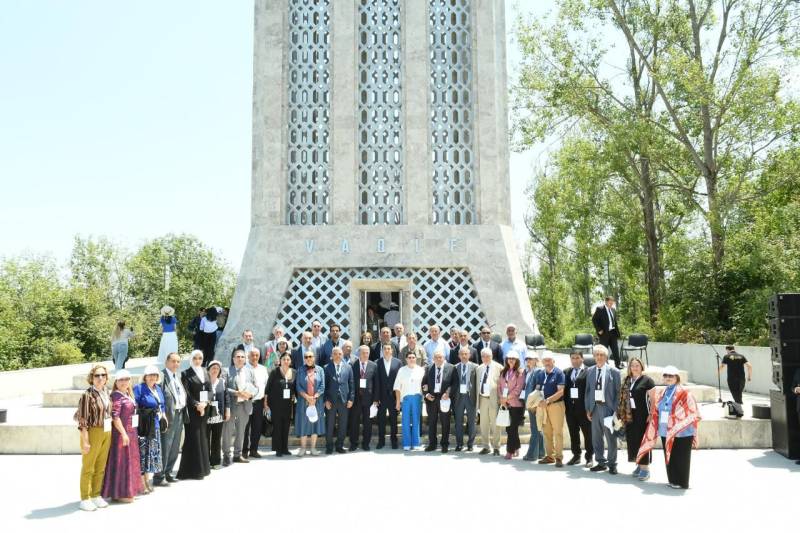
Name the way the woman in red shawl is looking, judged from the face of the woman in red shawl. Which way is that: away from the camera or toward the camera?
toward the camera

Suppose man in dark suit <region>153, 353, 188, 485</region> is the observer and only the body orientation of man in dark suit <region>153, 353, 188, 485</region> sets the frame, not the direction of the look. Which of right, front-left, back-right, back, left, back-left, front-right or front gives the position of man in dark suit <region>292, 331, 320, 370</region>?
left

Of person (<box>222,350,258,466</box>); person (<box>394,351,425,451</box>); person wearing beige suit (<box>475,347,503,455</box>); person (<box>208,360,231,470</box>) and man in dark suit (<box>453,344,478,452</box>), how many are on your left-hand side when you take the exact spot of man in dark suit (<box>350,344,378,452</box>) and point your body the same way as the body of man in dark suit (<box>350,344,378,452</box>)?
3

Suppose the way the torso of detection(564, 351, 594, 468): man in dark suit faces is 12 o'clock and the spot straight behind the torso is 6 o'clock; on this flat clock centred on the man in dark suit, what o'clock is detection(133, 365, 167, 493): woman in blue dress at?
The woman in blue dress is roughly at 2 o'clock from the man in dark suit.

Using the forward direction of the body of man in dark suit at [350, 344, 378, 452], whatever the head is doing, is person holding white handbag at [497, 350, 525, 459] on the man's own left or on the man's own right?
on the man's own left

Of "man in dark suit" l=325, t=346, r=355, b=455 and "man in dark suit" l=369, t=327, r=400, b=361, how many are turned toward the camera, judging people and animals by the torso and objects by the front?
2

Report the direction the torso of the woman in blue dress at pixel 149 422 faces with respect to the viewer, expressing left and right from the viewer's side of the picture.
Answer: facing the viewer and to the right of the viewer

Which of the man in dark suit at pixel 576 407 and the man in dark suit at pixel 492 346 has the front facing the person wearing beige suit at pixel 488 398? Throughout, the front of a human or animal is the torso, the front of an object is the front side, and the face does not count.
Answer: the man in dark suit at pixel 492 346

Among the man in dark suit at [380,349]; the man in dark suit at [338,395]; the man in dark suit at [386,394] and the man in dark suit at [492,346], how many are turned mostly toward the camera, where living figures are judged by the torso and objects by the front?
4

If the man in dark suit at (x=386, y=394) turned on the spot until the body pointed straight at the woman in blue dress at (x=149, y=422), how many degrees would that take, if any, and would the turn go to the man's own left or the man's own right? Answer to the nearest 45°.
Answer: approximately 45° to the man's own right

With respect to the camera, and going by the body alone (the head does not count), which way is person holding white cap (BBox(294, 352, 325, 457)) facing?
toward the camera

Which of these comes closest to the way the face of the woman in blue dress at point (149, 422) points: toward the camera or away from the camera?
toward the camera

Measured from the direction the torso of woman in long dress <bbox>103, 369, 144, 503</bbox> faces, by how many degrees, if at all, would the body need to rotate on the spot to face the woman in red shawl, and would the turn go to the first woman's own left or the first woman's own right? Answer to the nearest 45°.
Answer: approximately 45° to the first woman's own left

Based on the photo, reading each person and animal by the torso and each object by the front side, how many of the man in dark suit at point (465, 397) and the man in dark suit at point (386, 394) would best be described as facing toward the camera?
2

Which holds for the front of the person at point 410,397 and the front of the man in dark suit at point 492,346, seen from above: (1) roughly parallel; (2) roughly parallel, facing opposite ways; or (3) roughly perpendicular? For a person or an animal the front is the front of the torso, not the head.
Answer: roughly parallel
